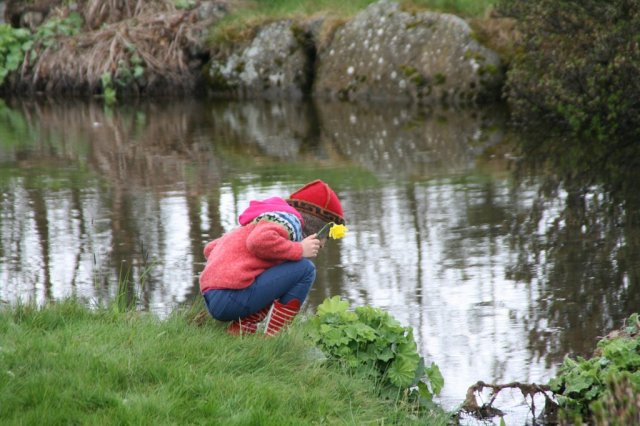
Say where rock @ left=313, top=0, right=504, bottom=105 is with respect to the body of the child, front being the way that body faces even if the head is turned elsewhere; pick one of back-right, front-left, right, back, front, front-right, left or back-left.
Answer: left

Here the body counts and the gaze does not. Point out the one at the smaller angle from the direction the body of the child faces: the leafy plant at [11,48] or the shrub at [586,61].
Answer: the shrub

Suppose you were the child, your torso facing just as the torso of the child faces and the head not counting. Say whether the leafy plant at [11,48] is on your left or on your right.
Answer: on your left

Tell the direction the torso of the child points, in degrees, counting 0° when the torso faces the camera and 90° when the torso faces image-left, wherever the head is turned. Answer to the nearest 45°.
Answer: approximately 270°

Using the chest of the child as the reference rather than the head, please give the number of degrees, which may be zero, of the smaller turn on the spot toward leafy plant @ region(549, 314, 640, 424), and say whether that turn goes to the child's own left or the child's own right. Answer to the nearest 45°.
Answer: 0° — they already face it

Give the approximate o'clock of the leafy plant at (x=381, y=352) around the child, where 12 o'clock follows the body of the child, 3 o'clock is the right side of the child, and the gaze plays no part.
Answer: The leafy plant is roughly at 1 o'clock from the child.

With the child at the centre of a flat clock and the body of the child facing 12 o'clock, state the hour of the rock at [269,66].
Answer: The rock is roughly at 9 o'clock from the child.
